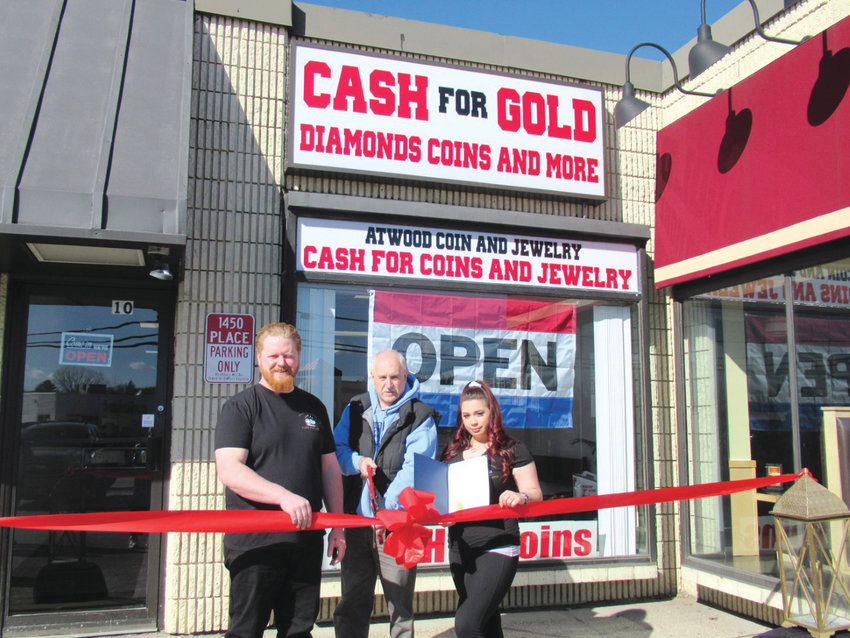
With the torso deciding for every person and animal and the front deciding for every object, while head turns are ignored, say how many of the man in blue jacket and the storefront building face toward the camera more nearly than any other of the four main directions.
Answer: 2

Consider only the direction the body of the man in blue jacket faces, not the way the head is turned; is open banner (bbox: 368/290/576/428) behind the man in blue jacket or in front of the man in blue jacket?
behind

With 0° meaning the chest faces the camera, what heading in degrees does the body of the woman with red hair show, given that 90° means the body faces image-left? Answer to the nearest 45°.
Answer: approximately 45°

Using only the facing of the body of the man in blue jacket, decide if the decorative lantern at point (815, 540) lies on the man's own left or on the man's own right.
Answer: on the man's own left

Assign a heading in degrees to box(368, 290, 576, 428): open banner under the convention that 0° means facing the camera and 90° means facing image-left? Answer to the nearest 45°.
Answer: approximately 0°

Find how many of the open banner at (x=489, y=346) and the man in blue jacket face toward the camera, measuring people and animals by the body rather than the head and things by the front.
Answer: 2

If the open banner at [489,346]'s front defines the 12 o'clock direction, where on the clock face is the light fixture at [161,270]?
The light fixture is roughly at 2 o'clock from the open banner.
